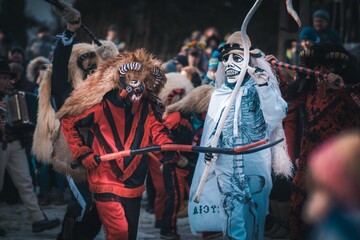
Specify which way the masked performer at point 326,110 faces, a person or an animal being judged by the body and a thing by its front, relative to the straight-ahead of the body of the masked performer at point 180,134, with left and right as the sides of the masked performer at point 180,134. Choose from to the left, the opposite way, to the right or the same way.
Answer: the same way

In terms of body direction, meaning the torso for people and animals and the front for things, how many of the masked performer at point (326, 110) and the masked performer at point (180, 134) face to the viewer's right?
0

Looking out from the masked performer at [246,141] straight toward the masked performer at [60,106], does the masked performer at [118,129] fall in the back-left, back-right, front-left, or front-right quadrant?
front-left

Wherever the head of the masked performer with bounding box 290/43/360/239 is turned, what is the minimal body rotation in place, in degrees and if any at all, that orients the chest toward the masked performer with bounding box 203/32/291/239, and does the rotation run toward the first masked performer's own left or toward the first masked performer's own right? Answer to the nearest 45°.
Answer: approximately 90° to the first masked performer's own right

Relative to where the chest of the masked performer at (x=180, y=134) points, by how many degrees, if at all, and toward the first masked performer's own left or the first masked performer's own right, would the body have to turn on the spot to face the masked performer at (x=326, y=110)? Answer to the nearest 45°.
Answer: approximately 90° to the first masked performer's own left

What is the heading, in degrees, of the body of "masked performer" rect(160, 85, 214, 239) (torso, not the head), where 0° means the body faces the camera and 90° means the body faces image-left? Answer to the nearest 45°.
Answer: approximately 45°

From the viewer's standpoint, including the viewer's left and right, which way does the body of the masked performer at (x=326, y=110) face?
facing the viewer and to the left of the viewer
